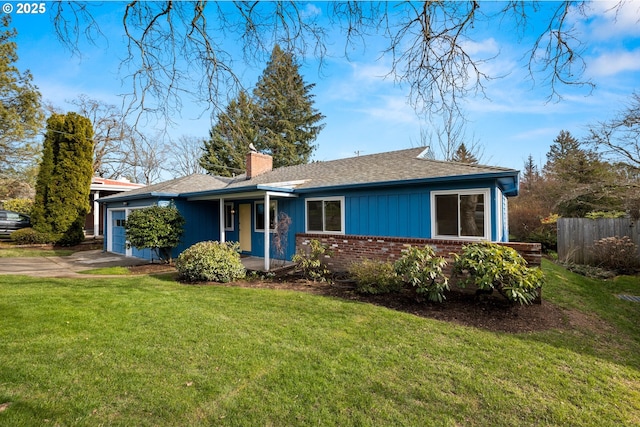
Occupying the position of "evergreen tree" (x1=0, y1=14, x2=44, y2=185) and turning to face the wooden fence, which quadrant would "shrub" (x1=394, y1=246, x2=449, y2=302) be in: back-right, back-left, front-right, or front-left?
front-right

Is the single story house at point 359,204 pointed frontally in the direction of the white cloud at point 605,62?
no

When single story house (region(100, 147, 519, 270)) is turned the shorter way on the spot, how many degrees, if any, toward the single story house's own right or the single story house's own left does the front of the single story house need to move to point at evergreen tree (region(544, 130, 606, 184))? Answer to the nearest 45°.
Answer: approximately 180°

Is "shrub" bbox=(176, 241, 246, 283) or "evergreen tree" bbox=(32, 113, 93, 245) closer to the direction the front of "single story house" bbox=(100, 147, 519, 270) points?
the shrub

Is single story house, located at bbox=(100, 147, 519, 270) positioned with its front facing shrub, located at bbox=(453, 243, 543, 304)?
no

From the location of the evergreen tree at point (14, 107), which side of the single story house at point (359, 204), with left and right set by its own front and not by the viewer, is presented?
right

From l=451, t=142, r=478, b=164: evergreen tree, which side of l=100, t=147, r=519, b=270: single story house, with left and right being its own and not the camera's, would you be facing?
back

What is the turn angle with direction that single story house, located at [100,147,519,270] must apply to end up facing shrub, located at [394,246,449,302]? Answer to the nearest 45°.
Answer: approximately 45° to its left
